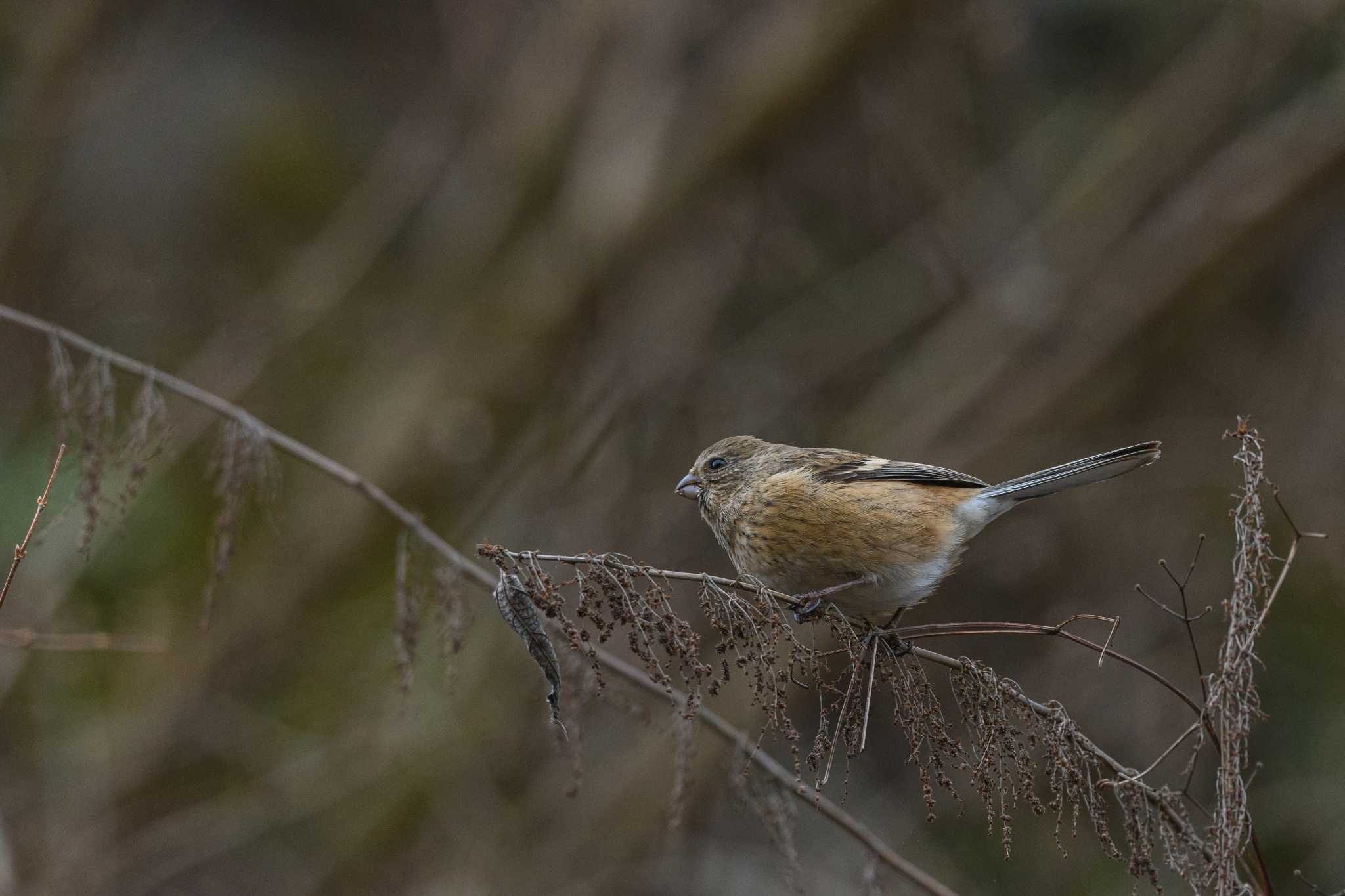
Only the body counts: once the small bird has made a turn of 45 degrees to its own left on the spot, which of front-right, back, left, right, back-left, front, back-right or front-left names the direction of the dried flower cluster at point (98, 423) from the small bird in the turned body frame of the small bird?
front

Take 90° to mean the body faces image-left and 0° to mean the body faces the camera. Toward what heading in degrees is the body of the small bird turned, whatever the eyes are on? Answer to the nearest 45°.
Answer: approximately 90°
